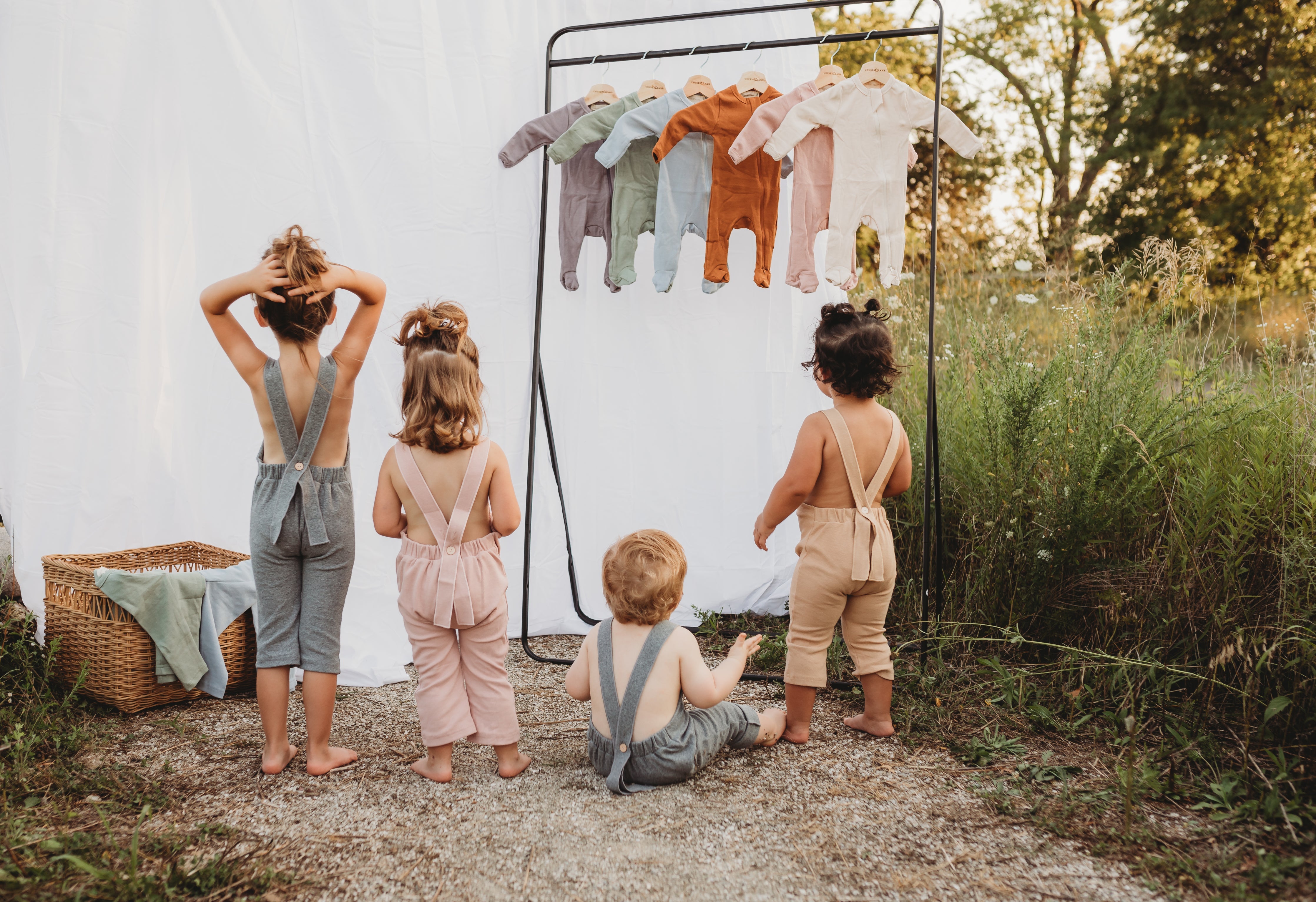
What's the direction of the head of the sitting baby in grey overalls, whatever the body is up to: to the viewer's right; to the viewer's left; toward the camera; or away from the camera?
away from the camera

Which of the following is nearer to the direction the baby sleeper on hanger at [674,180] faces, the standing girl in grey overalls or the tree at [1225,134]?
the standing girl in grey overalls

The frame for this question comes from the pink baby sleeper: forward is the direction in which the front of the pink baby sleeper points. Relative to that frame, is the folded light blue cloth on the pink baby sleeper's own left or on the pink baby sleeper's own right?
on the pink baby sleeper's own right

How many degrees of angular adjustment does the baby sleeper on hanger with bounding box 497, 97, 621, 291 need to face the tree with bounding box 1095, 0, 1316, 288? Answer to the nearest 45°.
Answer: approximately 135° to its left

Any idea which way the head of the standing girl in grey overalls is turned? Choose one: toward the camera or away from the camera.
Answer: away from the camera

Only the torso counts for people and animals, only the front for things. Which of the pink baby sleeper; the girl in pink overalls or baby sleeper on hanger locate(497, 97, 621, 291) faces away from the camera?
the girl in pink overalls

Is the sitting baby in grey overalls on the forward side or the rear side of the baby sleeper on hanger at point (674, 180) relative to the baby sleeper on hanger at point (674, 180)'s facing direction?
on the forward side

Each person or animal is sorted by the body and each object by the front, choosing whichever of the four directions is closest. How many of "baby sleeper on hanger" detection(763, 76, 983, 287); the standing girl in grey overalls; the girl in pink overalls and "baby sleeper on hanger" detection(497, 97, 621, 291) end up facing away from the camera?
2

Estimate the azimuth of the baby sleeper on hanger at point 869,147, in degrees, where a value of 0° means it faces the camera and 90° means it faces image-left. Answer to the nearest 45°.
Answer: approximately 0°

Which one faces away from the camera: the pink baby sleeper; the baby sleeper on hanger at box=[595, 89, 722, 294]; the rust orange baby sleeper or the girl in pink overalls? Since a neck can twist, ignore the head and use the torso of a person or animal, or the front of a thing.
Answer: the girl in pink overalls

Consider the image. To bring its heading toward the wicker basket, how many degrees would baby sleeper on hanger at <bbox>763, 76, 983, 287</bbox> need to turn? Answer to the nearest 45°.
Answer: approximately 90° to its right

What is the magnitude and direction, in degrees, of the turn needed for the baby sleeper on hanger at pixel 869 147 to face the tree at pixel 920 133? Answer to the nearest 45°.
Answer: approximately 180°

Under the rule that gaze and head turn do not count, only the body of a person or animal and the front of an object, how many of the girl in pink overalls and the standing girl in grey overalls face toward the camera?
0

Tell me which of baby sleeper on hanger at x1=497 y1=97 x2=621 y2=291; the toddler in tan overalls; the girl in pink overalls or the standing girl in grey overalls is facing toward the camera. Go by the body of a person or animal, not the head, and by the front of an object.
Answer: the baby sleeper on hanger

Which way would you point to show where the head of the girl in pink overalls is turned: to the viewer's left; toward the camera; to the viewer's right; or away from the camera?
away from the camera

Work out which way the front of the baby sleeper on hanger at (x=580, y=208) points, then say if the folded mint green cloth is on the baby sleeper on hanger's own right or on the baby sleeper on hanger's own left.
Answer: on the baby sleeper on hanger's own right

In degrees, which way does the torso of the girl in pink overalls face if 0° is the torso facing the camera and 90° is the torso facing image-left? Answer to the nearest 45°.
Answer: approximately 180°
